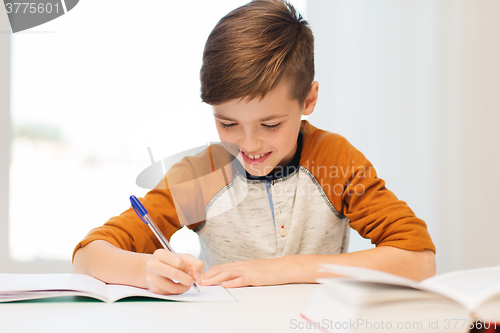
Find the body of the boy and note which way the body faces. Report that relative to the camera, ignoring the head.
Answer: toward the camera
